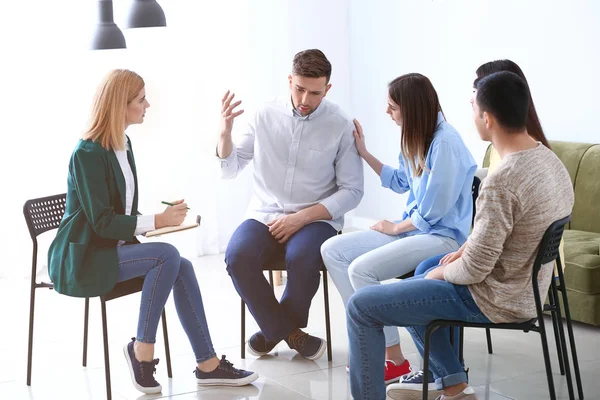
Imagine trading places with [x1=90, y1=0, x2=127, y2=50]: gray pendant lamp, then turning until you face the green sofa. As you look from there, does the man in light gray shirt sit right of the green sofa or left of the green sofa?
right

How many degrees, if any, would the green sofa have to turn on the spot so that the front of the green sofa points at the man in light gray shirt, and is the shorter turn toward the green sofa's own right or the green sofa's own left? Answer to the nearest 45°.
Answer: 0° — it already faces them

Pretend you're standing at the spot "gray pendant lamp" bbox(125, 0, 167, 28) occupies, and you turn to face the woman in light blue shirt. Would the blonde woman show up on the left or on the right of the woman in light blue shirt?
right

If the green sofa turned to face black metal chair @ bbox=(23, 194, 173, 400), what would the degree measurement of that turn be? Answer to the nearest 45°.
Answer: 0° — it already faces it

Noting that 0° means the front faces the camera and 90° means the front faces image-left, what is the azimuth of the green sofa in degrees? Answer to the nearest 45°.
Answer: approximately 45°

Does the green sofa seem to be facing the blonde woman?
yes

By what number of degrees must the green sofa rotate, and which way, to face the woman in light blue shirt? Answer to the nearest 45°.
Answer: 0° — it already faces them

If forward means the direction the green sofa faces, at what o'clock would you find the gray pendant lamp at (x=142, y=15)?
The gray pendant lamp is roughly at 1 o'clock from the green sofa.

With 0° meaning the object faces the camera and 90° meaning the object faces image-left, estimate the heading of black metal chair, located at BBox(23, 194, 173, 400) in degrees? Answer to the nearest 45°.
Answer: approximately 315°

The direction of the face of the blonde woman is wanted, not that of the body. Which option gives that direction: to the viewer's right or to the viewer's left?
to the viewer's right
